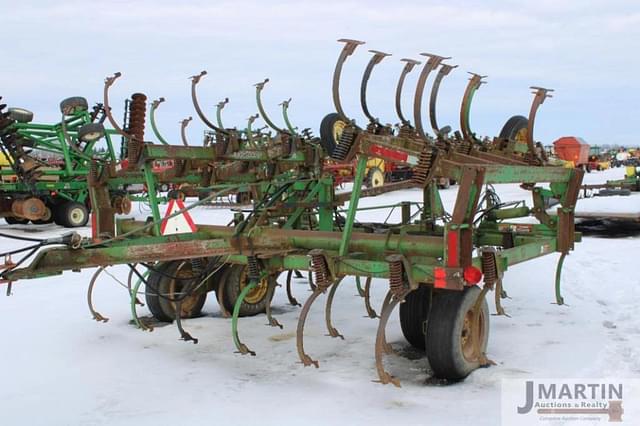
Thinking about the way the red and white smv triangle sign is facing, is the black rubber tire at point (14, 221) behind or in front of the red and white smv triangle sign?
behind

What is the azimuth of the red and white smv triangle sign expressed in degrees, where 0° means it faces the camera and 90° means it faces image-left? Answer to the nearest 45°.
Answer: approximately 0°

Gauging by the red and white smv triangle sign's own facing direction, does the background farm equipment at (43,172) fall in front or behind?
behind

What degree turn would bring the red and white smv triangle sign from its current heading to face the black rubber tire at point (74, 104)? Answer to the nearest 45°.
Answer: approximately 180°

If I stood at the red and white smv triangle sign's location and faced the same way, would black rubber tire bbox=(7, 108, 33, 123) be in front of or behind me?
behind
